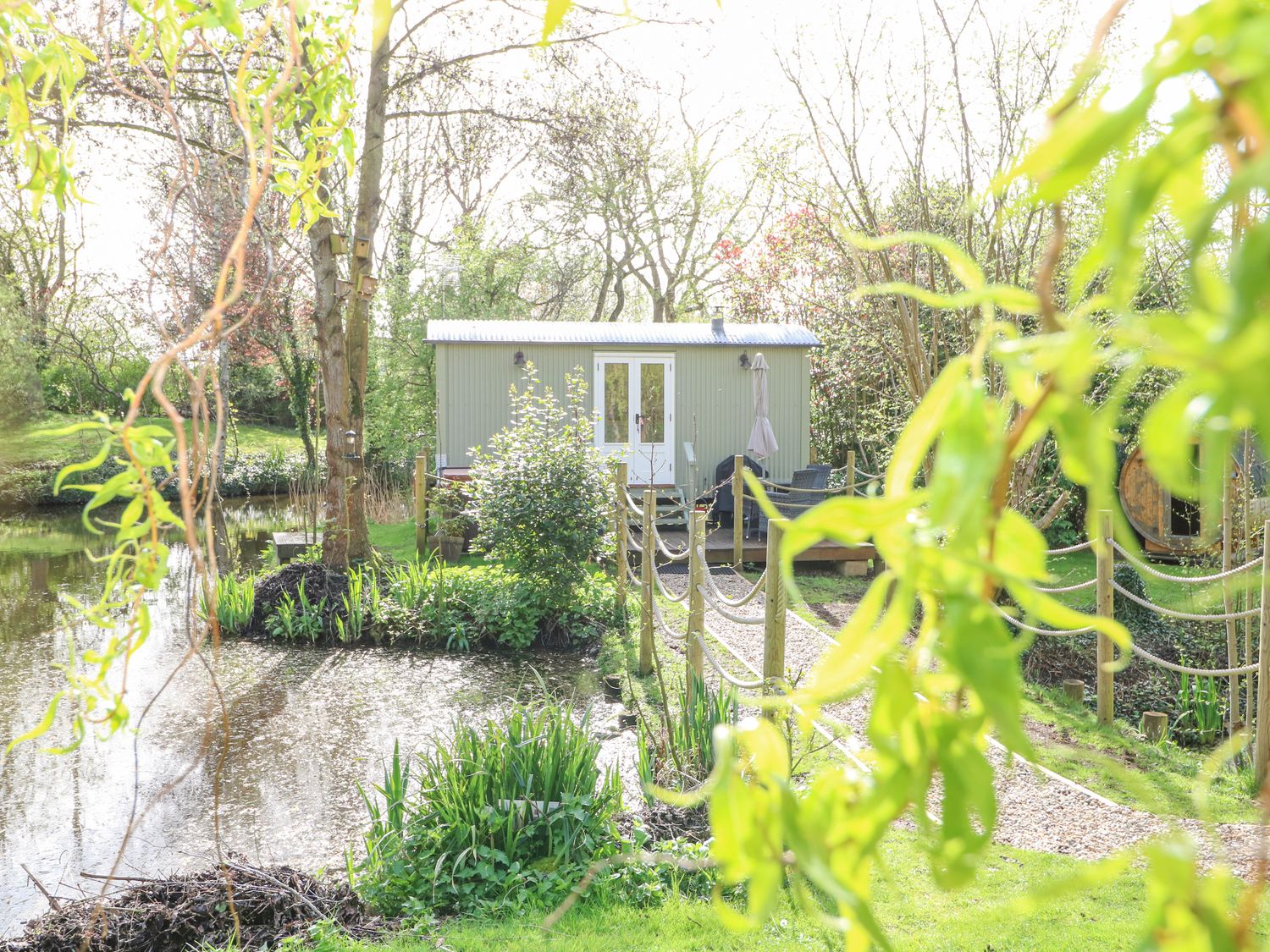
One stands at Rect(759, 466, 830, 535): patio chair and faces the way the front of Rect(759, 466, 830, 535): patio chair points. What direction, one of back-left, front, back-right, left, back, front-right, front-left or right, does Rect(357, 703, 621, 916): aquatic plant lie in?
front-left

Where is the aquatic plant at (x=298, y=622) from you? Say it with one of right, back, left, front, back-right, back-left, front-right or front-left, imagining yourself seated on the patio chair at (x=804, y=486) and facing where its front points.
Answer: front

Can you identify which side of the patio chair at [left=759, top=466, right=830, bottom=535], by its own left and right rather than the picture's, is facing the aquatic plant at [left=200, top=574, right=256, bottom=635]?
front

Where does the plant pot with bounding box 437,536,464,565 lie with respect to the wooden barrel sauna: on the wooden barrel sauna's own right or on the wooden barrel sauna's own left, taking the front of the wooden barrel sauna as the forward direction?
on the wooden barrel sauna's own right

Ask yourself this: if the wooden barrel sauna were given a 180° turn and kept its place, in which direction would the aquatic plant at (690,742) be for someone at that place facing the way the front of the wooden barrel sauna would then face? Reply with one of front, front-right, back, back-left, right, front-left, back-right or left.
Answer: back

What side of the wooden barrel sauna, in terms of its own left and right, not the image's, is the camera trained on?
front

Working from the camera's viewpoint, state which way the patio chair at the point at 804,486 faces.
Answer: facing the viewer and to the left of the viewer

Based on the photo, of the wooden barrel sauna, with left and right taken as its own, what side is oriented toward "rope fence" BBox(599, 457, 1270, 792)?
front
